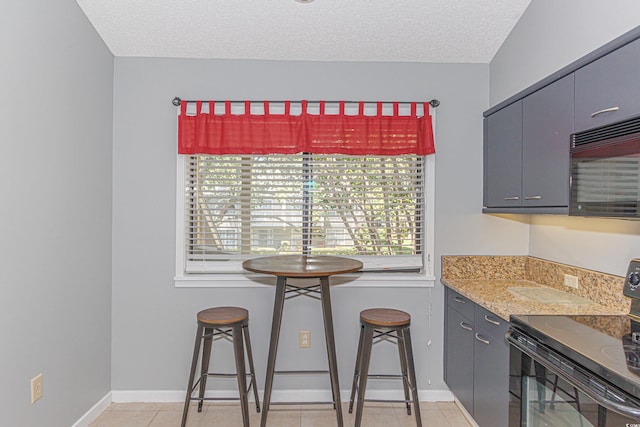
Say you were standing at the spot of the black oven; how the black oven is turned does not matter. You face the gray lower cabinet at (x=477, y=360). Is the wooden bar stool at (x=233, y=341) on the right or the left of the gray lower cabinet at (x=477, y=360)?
left

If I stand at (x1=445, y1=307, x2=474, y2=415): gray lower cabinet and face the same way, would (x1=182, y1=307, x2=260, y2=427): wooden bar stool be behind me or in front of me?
in front

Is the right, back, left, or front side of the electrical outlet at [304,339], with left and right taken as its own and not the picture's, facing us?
front

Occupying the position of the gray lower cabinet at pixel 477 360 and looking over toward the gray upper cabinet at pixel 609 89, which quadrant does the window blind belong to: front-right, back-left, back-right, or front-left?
back-right

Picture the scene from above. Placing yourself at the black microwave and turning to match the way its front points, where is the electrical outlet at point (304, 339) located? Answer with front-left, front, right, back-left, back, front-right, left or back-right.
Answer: front-right

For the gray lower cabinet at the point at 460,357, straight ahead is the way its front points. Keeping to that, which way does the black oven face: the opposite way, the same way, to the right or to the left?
the same way

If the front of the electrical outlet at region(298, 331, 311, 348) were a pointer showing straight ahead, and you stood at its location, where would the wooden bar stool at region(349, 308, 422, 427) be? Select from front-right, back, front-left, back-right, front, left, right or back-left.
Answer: front-left

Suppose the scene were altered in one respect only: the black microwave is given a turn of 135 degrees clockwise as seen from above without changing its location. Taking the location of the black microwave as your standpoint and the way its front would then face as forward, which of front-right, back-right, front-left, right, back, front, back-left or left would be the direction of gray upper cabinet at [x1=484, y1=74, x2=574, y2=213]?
front-left

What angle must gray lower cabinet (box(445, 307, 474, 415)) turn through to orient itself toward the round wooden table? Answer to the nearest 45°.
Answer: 0° — it already faces it

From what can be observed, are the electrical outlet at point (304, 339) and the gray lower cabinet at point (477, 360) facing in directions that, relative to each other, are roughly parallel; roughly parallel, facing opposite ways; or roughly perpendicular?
roughly perpendicular

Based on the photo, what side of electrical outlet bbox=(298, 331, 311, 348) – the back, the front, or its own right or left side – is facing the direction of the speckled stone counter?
left

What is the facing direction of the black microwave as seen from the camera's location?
facing the viewer and to the left of the viewer

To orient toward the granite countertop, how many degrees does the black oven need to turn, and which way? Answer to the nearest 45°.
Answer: approximately 90° to its right

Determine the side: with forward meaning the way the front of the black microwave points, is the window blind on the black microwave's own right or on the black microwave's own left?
on the black microwave's own right

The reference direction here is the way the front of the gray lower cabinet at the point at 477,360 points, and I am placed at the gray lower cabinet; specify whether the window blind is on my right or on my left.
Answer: on my right

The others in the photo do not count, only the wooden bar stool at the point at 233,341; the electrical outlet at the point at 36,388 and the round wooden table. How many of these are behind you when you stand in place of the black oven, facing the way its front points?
0

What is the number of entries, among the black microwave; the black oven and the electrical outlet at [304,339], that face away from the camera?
0

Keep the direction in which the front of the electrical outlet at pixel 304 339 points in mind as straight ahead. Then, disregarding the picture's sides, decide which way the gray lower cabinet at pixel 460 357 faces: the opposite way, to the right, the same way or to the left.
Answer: to the right
